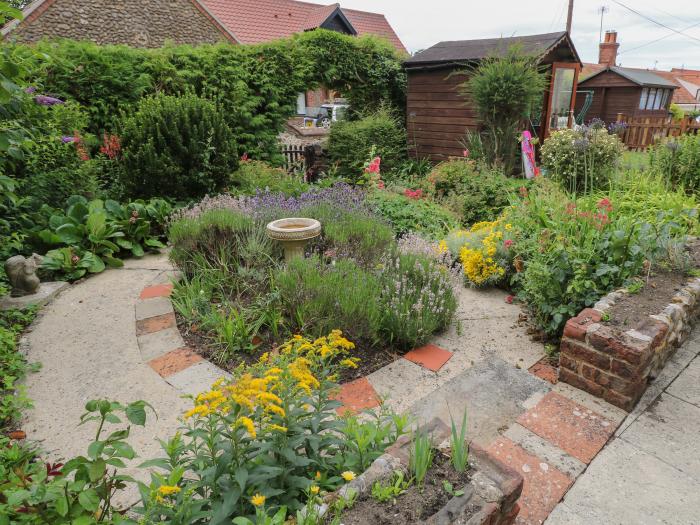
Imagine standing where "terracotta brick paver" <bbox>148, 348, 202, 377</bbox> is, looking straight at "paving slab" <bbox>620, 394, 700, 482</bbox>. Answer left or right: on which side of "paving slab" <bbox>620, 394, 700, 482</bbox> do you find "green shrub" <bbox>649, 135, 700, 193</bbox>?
left

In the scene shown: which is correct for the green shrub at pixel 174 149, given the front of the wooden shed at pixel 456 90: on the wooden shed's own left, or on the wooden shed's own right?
on the wooden shed's own right

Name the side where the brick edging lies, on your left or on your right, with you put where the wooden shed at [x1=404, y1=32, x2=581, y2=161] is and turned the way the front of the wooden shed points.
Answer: on your right

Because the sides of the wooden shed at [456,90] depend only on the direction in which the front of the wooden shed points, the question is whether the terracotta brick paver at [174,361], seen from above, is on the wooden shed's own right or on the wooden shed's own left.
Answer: on the wooden shed's own right

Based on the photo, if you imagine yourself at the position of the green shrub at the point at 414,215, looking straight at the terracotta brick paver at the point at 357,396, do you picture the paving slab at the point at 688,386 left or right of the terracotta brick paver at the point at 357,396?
left

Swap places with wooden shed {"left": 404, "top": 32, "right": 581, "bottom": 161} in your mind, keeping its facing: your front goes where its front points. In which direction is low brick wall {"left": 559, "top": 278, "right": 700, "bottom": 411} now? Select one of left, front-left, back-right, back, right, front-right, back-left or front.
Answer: front-right

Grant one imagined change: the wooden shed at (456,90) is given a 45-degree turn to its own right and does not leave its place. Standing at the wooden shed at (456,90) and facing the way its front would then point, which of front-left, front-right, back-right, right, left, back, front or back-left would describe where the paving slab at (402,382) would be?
front

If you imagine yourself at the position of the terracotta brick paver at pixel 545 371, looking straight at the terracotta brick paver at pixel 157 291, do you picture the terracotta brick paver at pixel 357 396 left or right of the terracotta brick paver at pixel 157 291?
left

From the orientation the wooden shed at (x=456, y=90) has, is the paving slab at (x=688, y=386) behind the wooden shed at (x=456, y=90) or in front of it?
in front

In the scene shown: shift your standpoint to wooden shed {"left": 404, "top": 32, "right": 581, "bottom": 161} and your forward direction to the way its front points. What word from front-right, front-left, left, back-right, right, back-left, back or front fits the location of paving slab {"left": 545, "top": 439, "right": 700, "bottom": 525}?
front-right

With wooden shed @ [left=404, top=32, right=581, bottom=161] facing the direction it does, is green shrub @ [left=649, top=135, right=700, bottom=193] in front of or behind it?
in front

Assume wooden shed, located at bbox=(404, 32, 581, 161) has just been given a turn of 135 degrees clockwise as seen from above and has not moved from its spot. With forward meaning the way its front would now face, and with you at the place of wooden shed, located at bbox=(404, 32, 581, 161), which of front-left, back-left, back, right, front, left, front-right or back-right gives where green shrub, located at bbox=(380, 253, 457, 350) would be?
left

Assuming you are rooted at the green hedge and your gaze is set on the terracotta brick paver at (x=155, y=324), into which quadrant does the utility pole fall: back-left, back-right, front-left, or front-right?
back-left

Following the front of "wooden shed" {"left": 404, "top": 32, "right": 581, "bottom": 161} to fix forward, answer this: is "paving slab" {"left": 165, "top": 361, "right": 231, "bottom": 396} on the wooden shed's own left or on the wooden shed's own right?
on the wooden shed's own right

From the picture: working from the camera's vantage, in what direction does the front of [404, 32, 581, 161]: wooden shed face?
facing the viewer and to the right of the viewer
